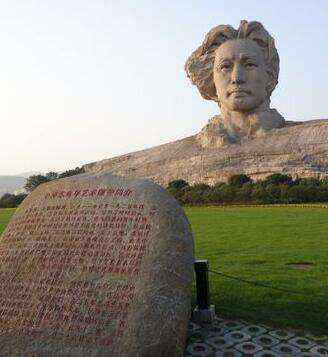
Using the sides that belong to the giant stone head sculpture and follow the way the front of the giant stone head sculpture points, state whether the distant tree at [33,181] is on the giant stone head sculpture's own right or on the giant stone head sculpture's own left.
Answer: on the giant stone head sculpture's own right

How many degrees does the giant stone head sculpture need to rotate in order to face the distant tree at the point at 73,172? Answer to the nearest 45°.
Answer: approximately 90° to its right

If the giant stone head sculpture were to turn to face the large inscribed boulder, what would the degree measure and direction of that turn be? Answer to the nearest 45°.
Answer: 0° — it already faces it

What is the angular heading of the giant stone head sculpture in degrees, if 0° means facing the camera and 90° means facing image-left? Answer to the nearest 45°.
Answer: approximately 0°

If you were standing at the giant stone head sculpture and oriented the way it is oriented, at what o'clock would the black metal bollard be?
The black metal bollard is roughly at 12 o'clock from the giant stone head sculpture.
